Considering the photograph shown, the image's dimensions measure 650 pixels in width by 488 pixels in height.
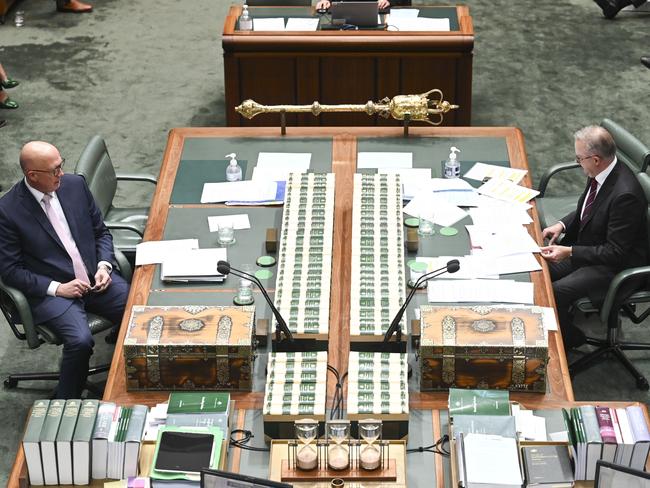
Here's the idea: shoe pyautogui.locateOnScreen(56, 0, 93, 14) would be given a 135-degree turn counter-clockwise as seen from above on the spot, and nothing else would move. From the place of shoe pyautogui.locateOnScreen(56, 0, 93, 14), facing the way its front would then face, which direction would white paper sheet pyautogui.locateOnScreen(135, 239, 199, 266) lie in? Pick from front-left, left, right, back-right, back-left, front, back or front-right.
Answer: back-left

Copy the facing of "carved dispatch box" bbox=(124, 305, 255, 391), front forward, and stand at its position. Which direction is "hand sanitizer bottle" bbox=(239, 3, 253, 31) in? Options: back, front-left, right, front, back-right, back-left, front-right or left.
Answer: back

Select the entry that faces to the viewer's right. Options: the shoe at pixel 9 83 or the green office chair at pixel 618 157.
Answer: the shoe

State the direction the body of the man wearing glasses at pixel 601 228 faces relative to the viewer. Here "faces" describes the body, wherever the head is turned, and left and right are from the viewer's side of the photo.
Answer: facing to the left of the viewer

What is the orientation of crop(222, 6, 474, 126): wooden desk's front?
toward the camera

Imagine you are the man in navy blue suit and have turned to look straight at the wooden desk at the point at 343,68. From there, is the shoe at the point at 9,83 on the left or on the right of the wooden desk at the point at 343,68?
left

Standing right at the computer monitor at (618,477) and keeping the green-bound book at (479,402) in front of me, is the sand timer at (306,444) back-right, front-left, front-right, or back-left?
front-left

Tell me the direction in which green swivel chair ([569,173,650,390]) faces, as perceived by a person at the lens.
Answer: facing to the left of the viewer

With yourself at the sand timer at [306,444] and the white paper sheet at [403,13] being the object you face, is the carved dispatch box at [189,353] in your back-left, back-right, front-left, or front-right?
front-left

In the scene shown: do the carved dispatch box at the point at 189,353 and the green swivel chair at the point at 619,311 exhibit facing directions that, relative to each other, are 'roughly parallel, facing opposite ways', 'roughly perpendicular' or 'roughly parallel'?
roughly perpendicular

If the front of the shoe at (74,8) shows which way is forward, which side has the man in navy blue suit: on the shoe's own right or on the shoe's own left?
on the shoe's own right

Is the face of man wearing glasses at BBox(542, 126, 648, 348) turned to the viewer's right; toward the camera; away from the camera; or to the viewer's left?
to the viewer's left

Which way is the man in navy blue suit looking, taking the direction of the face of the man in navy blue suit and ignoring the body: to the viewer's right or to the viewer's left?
to the viewer's right

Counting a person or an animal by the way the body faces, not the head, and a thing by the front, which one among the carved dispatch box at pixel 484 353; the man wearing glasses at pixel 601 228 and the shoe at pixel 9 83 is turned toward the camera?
the carved dispatch box

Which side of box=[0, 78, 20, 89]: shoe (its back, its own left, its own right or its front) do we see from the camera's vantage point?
right

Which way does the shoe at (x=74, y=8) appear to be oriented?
to the viewer's right

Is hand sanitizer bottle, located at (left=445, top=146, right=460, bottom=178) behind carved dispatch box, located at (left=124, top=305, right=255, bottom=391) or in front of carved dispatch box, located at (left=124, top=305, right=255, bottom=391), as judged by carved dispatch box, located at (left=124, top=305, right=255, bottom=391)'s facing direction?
behind
